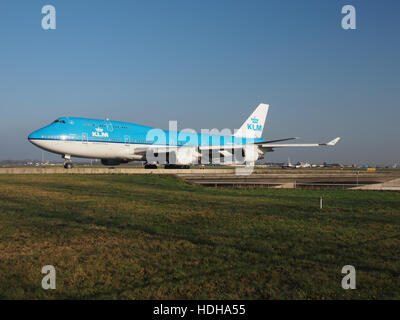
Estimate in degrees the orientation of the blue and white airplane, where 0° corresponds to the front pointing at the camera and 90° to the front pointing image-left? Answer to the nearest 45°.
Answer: approximately 45°
